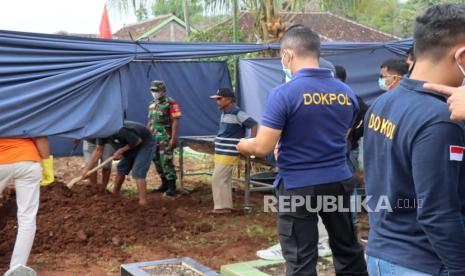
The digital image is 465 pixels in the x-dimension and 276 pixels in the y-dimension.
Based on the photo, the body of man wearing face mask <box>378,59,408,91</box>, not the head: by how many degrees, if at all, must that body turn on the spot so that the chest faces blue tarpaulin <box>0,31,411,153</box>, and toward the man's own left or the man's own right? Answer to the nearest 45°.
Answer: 0° — they already face it

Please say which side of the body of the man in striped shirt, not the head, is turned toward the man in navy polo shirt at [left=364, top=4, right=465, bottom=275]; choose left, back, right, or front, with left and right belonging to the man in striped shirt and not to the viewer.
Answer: left

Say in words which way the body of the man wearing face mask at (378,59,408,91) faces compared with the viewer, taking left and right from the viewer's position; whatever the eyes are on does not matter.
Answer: facing to the left of the viewer

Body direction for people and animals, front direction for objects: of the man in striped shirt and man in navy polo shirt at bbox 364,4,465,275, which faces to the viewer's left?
the man in striped shirt

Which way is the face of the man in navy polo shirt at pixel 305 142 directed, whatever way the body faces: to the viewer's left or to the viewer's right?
to the viewer's left

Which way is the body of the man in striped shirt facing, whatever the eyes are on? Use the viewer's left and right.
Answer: facing to the left of the viewer

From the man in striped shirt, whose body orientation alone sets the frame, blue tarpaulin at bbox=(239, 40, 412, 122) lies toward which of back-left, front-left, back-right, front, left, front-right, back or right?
back-right
